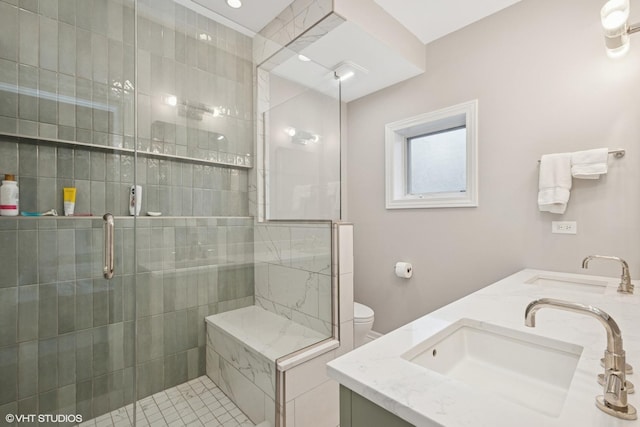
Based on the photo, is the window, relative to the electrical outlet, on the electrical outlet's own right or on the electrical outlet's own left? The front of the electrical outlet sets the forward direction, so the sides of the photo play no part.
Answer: on the electrical outlet's own right

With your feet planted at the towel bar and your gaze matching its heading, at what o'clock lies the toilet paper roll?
The toilet paper roll is roughly at 3 o'clock from the towel bar.

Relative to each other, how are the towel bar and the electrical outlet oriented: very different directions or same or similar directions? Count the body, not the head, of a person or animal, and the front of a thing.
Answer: same or similar directions

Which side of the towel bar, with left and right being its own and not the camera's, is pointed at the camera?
front

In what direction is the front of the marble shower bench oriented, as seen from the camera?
facing the viewer and to the left of the viewer

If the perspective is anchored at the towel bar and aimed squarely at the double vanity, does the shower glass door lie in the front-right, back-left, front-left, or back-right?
front-right

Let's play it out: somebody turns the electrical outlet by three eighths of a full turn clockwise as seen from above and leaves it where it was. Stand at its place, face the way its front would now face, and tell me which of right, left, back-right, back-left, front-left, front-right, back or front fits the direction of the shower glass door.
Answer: left

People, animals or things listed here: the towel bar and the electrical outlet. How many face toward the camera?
2

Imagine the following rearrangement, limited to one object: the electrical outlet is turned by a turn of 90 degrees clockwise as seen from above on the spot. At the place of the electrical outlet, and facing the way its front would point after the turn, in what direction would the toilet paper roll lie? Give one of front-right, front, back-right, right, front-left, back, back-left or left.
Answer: front

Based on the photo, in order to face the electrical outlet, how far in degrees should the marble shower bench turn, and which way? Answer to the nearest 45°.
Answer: approximately 135° to its left

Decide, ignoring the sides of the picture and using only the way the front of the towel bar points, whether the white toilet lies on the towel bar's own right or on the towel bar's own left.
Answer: on the towel bar's own right
